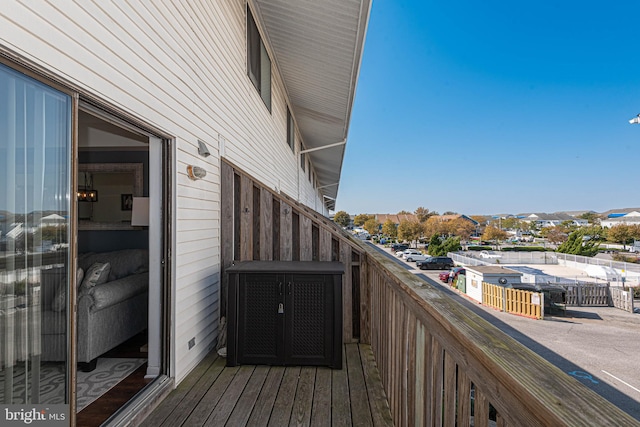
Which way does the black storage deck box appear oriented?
toward the camera

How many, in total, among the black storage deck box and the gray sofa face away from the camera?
0

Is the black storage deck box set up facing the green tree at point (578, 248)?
no

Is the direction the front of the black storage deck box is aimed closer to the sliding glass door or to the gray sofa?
the sliding glass door

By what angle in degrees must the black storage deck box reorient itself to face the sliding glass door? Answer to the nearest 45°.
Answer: approximately 45° to its right

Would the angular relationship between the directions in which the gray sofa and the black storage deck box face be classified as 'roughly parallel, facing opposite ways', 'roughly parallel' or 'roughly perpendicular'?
roughly parallel

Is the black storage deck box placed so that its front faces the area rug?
no

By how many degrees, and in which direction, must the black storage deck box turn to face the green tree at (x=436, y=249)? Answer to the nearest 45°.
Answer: approximately 135° to its left

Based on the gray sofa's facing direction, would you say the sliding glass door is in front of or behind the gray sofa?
in front

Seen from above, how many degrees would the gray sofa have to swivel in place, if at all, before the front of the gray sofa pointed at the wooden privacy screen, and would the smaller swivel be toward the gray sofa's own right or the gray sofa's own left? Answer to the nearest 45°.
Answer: approximately 135° to the gray sofa's own left

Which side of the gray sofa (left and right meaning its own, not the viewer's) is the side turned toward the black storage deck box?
left

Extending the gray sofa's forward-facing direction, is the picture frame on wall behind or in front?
behind

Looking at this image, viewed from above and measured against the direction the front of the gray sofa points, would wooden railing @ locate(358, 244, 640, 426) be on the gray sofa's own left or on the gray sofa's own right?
on the gray sofa's own left

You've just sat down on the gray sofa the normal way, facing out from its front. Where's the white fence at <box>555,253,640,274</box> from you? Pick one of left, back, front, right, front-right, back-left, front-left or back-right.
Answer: back-left

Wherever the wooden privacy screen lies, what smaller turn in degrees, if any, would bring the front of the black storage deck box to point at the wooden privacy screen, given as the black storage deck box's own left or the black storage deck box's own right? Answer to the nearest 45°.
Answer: approximately 180°

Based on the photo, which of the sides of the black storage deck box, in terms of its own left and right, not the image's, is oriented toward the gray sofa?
right
